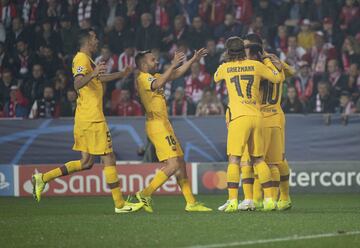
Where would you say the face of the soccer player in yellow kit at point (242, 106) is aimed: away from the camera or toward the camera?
away from the camera

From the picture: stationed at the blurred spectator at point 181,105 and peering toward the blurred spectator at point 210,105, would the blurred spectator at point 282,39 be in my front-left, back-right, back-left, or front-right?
front-left

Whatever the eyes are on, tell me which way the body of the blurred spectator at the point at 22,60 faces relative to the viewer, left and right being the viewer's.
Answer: facing the viewer

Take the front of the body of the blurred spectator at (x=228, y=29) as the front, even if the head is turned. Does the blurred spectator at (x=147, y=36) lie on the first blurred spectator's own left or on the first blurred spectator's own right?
on the first blurred spectator's own right

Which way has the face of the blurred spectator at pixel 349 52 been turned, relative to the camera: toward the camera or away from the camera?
toward the camera

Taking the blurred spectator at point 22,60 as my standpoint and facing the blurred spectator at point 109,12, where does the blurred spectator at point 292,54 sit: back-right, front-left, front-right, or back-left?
front-right

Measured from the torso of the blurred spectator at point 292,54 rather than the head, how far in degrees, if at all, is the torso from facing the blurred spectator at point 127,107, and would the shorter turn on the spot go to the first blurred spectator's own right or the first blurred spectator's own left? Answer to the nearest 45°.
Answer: approximately 90° to the first blurred spectator's own right

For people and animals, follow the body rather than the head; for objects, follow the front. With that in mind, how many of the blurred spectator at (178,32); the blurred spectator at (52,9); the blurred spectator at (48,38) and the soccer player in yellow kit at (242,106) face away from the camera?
1

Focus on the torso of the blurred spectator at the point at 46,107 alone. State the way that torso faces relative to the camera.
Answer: toward the camera

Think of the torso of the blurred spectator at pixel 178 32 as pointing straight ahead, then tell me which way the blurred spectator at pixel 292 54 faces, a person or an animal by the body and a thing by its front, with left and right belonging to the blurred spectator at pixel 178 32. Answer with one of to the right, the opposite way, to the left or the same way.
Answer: the same way

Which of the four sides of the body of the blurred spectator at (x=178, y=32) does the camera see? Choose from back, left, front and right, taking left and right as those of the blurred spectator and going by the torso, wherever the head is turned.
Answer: front

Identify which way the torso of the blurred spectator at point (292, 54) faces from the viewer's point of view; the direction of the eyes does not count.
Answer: toward the camera

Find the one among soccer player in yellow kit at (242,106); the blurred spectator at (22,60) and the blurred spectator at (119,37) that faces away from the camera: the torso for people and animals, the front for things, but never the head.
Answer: the soccer player in yellow kit
